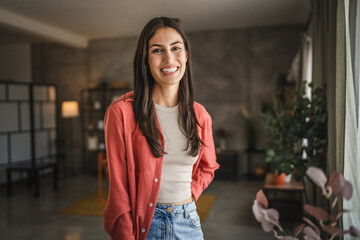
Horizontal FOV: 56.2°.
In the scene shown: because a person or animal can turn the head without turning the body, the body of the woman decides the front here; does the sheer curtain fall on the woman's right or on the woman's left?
on the woman's left

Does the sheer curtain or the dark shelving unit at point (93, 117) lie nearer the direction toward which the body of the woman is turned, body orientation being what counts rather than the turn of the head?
the sheer curtain

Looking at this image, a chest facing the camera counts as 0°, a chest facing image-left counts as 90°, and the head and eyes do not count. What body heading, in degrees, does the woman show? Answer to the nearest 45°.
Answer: approximately 315°

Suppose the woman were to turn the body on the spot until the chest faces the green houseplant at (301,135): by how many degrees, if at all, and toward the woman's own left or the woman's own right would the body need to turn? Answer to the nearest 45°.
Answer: approximately 90° to the woman's own left

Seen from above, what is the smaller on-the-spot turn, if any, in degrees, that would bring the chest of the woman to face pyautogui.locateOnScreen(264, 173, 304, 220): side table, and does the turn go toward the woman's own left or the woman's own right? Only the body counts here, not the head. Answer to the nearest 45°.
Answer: approximately 90° to the woman's own left

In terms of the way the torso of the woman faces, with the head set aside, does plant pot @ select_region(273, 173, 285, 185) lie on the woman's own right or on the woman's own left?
on the woman's own left
